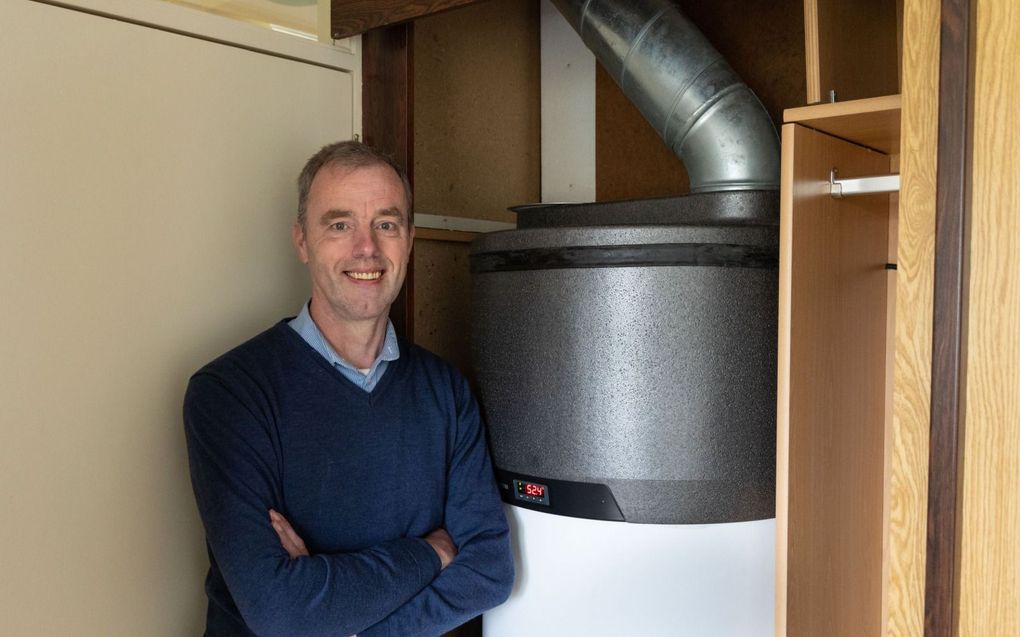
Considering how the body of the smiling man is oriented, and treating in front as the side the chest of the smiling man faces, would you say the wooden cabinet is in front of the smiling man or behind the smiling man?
in front

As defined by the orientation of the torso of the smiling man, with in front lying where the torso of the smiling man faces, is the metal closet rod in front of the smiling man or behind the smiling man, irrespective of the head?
in front

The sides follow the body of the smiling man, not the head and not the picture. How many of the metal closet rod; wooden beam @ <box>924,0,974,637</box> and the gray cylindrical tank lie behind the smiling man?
0

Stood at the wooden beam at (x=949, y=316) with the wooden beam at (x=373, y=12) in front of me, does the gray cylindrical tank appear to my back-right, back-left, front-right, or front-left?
front-right

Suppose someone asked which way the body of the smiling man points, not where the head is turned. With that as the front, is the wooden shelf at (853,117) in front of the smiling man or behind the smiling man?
in front

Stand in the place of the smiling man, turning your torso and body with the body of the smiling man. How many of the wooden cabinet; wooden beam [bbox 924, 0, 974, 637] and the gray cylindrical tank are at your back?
0

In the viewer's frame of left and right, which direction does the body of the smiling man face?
facing the viewer and to the right of the viewer

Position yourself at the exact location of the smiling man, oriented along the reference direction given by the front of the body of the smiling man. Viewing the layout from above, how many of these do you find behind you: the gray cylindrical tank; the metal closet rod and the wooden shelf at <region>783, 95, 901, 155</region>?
0
